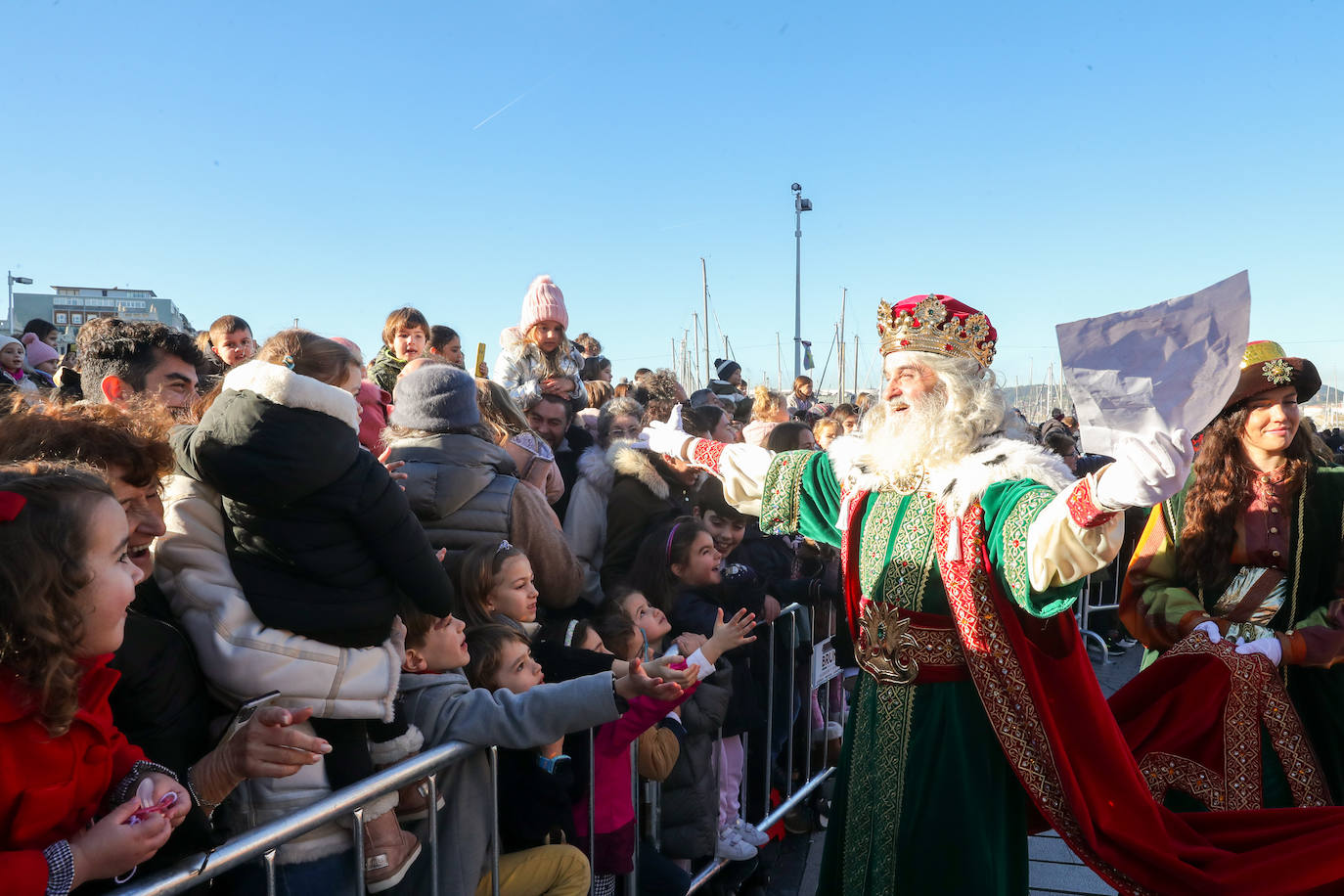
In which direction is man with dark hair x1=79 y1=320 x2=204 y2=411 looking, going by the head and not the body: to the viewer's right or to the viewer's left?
to the viewer's right

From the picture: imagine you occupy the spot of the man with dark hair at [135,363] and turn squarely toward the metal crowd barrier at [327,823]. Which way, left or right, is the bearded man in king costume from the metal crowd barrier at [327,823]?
left

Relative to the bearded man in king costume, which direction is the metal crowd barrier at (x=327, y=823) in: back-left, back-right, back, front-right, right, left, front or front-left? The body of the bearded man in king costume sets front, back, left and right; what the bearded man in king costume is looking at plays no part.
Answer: front

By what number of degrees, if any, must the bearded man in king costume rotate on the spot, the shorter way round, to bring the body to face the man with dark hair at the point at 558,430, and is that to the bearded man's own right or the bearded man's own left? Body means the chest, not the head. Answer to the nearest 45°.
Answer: approximately 90° to the bearded man's own right

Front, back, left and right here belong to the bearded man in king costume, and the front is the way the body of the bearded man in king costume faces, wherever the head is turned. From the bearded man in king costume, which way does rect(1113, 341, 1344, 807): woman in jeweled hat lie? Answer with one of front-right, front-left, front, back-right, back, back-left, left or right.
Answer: back

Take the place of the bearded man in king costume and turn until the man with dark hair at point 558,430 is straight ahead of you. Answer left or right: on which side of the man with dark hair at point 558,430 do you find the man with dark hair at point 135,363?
left

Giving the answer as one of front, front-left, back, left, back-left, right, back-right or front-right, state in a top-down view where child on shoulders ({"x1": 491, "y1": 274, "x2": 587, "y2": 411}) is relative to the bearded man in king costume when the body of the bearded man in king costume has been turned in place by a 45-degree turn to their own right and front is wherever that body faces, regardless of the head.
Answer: front-right

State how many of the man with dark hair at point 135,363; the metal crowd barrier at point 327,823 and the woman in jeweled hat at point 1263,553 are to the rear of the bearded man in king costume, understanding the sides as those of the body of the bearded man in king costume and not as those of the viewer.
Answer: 1

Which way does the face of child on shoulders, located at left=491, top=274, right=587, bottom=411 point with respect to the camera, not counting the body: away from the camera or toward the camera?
toward the camera

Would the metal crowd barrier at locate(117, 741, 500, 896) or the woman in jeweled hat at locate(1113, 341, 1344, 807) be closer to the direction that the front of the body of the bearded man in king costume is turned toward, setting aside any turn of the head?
the metal crowd barrier

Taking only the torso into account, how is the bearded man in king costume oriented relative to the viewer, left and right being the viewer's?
facing the viewer and to the left of the viewer

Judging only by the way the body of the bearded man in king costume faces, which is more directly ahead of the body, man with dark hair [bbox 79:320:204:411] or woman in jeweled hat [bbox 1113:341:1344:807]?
the man with dark hair
